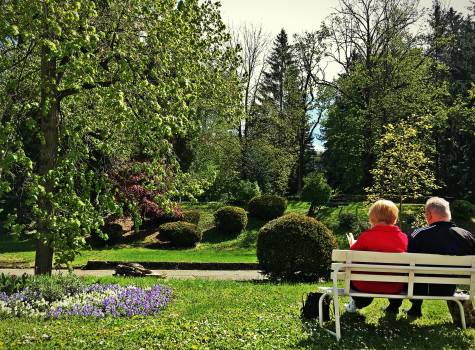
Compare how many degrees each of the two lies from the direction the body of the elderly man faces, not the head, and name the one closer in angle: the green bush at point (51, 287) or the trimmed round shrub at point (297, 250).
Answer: the trimmed round shrub

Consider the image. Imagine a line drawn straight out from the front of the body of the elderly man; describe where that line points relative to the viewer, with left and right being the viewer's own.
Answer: facing away from the viewer

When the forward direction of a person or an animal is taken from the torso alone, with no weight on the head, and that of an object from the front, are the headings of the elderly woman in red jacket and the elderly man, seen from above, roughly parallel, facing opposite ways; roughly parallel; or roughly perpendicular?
roughly parallel

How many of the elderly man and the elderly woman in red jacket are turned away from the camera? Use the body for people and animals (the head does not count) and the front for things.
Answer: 2

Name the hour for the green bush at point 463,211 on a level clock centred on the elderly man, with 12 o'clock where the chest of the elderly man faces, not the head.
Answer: The green bush is roughly at 12 o'clock from the elderly man.

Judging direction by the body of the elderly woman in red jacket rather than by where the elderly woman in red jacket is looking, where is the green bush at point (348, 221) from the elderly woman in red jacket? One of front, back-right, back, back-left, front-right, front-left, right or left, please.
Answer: front

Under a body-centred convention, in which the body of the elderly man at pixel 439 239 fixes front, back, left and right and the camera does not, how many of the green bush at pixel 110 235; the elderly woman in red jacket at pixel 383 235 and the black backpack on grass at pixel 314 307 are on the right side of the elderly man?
0

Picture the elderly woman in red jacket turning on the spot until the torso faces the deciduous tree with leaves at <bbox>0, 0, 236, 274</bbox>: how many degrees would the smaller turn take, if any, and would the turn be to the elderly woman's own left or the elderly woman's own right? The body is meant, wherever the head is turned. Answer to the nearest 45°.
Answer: approximately 90° to the elderly woman's own left

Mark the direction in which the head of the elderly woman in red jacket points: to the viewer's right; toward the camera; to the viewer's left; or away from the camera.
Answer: away from the camera

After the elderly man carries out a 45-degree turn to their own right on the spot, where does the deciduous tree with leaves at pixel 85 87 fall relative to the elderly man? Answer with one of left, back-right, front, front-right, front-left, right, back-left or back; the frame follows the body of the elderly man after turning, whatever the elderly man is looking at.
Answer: back-left

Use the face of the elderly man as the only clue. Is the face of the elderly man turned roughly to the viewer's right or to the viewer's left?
to the viewer's left

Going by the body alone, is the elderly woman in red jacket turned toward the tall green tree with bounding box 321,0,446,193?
yes

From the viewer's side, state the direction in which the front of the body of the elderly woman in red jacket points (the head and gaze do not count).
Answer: away from the camera

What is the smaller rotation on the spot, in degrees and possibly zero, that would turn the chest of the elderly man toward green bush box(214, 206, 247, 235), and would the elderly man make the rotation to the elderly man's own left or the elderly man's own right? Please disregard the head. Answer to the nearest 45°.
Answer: approximately 45° to the elderly man's own left

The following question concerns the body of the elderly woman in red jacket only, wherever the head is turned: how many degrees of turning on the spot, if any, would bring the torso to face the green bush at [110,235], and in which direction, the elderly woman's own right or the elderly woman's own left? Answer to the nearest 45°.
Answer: approximately 45° to the elderly woman's own left
